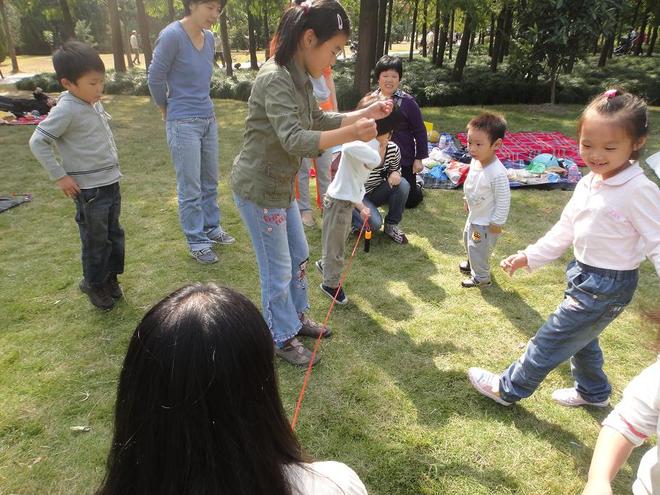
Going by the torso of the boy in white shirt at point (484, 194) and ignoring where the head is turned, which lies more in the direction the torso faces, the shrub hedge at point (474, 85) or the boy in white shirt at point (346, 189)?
the boy in white shirt

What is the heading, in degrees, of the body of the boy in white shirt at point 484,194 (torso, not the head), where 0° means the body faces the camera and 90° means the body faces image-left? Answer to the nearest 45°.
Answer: approximately 45°

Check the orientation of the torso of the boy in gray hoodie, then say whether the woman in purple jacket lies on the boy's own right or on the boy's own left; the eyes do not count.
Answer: on the boy's own left

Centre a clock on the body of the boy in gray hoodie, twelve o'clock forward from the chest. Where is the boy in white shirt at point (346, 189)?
The boy in white shirt is roughly at 11 o'clock from the boy in gray hoodie.

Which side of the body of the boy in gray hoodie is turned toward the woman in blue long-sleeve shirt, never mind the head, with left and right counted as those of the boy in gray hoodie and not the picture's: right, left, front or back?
left

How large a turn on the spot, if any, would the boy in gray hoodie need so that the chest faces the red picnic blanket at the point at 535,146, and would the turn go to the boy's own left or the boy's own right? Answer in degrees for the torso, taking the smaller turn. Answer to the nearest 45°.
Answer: approximately 45° to the boy's own left

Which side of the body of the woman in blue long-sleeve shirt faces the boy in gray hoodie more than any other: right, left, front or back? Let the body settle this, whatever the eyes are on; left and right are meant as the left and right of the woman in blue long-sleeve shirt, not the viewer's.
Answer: right

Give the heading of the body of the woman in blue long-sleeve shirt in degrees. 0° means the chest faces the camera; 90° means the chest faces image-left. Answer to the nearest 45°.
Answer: approximately 315°
